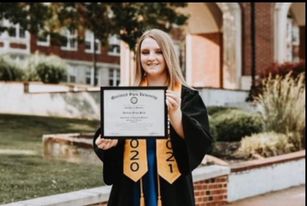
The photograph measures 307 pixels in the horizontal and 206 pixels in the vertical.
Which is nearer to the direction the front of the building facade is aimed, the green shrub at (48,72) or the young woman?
the young woman

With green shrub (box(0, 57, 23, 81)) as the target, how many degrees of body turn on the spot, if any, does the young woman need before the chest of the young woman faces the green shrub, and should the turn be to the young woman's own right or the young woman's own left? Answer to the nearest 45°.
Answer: approximately 180°

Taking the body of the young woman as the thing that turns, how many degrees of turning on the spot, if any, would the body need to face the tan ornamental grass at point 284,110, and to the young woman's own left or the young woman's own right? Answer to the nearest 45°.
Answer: approximately 180°

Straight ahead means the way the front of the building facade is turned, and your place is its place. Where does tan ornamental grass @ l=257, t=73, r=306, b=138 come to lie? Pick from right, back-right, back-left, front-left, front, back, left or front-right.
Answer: front-left

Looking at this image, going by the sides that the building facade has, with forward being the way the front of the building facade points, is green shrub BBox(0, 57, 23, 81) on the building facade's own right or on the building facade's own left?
on the building facade's own right

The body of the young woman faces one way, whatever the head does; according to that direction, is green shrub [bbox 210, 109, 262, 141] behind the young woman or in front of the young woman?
behind

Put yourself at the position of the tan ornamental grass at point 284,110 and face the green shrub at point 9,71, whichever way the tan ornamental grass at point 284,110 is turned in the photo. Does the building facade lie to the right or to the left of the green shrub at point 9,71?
right

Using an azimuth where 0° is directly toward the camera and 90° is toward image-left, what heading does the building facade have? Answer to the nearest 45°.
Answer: approximately 45°

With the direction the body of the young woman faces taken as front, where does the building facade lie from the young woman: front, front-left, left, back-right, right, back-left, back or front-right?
back
